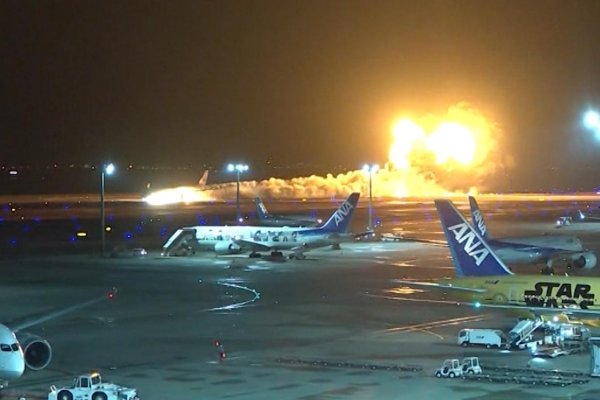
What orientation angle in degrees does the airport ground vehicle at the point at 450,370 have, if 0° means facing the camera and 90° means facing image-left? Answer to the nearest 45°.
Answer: approximately 90°

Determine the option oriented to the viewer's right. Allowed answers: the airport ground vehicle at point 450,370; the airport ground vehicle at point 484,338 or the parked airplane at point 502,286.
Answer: the parked airplane

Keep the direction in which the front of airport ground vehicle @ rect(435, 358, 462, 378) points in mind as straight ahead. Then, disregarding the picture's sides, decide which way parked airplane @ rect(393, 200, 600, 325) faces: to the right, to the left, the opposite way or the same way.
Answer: the opposite way

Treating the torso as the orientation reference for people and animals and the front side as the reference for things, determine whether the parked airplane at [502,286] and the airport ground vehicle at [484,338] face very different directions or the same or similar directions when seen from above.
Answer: very different directions

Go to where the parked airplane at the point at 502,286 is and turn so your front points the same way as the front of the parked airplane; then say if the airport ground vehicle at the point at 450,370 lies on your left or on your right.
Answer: on your right

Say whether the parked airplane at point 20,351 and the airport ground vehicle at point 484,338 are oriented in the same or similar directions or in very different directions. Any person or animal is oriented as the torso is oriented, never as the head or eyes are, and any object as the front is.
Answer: very different directions

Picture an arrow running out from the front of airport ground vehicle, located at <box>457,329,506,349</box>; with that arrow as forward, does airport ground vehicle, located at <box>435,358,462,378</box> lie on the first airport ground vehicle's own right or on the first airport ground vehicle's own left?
on the first airport ground vehicle's own left

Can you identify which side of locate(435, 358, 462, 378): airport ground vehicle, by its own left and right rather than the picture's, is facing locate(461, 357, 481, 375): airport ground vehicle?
back

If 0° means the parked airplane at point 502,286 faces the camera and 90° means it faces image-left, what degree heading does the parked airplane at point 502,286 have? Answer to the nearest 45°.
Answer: approximately 270°

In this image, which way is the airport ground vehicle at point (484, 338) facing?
to the viewer's left

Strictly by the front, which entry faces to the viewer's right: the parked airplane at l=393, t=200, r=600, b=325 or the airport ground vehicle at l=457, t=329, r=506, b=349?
the parked airplane
